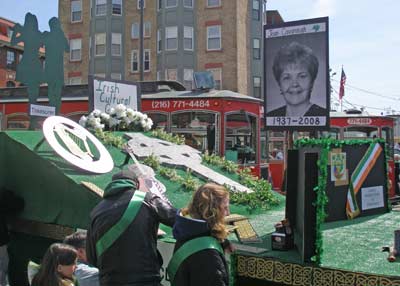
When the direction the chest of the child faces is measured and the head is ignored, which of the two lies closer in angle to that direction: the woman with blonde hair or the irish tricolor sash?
the irish tricolor sash

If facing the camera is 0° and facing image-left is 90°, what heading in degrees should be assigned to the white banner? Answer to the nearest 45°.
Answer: approximately 0°

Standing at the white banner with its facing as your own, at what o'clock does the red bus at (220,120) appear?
The red bus is roughly at 7 o'clock from the white banner.

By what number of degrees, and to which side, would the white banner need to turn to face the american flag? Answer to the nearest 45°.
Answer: approximately 135° to its left

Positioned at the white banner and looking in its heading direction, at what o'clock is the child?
The child is roughly at 12 o'clock from the white banner.

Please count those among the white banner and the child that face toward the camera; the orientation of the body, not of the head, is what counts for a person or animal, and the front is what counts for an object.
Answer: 1
